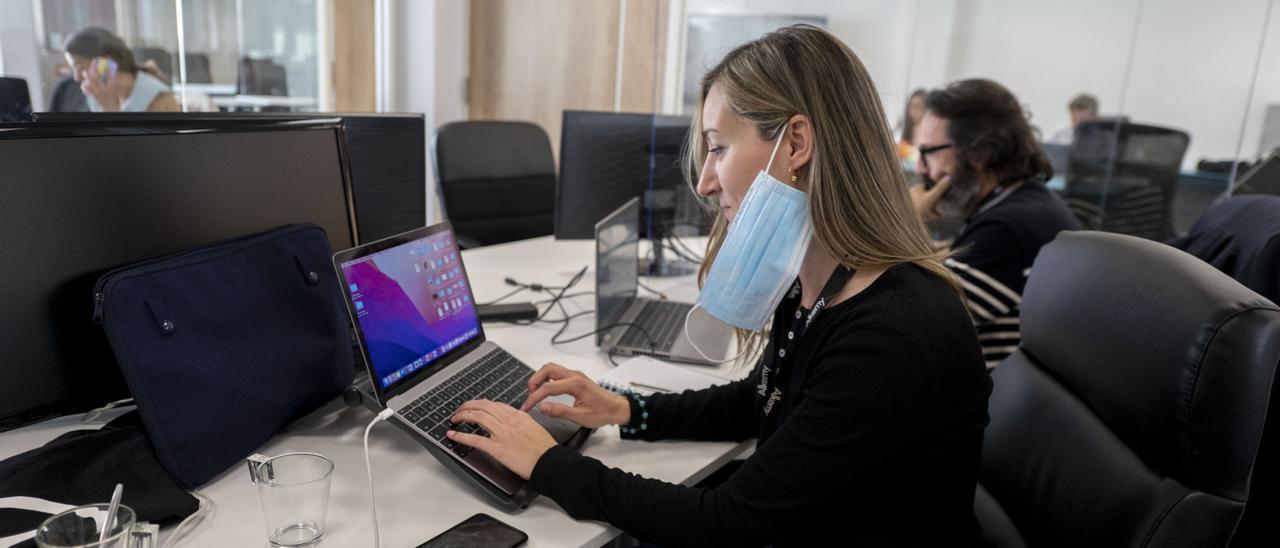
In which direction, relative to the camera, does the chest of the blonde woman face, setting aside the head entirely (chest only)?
to the viewer's left

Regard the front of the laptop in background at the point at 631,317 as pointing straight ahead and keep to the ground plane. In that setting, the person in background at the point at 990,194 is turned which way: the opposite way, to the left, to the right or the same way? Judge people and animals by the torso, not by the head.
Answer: the opposite way

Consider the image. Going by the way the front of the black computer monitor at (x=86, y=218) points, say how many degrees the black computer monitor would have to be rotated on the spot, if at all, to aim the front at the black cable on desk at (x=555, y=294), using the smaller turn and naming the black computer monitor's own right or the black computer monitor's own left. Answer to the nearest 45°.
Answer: approximately 90° to the black computer monitor's own left

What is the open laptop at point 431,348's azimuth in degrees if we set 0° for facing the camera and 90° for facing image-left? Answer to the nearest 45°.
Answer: approximately 315°

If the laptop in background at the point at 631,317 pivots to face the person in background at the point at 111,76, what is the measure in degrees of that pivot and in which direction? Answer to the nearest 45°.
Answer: approximately 135° to its left

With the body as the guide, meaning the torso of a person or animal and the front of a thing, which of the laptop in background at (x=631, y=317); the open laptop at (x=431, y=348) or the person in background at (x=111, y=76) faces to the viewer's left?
the person in background

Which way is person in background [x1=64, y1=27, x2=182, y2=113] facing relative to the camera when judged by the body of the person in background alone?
to the viewer's left

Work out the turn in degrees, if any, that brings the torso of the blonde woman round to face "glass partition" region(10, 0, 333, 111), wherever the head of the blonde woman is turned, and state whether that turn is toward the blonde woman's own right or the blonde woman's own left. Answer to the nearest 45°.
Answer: approximately 45° to the blonde woman's own right

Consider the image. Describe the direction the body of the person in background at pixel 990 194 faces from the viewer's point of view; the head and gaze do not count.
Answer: to the viewer's left

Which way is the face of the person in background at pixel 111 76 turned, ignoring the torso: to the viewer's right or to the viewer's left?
to the viewer's left

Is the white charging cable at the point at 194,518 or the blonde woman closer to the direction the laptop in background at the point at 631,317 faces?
the blonde woman

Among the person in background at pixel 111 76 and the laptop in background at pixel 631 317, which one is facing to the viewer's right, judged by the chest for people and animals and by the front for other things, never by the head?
the laptop in background

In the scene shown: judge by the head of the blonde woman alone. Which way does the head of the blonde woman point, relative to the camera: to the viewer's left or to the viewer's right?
to the viewer's left

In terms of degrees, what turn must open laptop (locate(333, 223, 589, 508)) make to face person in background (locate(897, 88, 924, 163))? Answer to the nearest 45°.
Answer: approximately 90° to its left

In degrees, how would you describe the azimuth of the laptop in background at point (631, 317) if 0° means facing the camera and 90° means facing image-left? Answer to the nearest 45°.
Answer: approximately 270°
